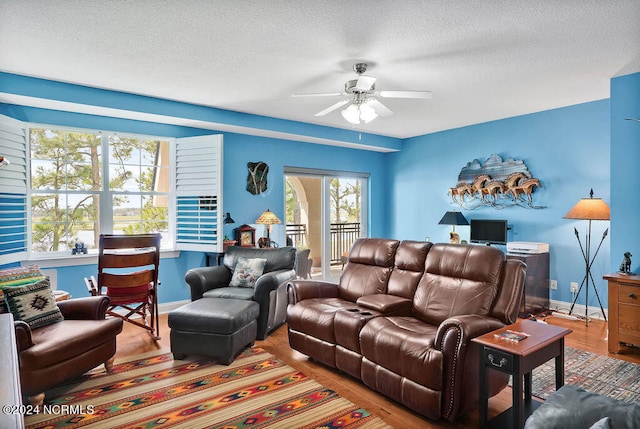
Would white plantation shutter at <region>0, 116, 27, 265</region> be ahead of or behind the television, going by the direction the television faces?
ahead

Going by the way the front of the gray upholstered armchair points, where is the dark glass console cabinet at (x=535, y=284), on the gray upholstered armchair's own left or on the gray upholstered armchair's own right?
on the gray upholstered armchair's own left

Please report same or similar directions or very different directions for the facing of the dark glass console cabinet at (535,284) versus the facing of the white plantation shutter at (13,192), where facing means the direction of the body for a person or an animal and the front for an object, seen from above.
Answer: very different directions

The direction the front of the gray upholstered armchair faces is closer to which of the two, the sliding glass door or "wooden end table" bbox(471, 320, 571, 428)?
the wooden end table

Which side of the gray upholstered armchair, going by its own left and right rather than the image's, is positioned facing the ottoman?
front

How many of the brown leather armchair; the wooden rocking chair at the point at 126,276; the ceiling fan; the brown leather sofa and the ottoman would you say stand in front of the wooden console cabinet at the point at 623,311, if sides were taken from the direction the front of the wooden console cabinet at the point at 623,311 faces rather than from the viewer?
5

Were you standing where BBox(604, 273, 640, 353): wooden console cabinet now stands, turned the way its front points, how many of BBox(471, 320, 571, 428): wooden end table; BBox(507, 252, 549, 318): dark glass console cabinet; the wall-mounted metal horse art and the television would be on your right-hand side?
3

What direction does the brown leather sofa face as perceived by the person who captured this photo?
facing the viewer and to the left of the viewer

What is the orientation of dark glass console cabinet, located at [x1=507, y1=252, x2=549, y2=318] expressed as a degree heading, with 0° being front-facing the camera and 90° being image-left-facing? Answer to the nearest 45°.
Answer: approximately 45°

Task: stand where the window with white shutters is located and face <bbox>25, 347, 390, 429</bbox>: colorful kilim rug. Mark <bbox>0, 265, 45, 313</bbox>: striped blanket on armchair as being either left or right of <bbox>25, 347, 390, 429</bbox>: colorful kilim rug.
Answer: right

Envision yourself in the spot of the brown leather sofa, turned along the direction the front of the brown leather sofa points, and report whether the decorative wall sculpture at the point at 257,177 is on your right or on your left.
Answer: on your right

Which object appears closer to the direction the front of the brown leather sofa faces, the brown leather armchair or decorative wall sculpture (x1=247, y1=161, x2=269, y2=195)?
the brown leather armchair

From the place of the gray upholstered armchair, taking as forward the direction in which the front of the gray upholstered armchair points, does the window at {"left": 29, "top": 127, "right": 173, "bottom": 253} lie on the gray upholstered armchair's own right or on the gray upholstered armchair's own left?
on the gray upholstered armchair's own right

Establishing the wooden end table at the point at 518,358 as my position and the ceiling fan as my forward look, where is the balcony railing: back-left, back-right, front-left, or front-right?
front-right

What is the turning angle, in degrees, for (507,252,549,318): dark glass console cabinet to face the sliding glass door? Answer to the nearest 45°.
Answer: approximately 45° to its right

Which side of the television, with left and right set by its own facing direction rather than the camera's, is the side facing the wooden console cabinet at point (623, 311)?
left

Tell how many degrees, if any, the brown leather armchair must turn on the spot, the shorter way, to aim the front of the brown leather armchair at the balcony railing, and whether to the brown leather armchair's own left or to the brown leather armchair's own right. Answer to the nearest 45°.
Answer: approximately 90° to the brown leather armchair's own left
